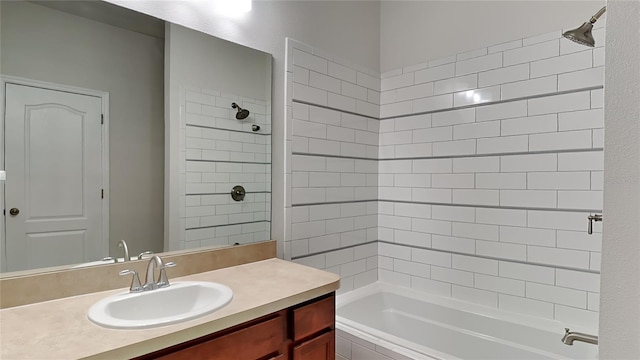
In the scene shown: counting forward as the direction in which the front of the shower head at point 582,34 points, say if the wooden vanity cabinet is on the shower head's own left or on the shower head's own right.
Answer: on the shower head's own left

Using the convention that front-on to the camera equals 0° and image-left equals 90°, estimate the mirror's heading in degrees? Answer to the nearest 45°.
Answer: approximately 315°

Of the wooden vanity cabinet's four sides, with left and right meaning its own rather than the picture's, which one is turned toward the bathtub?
left

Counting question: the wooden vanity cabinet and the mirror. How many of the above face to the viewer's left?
0

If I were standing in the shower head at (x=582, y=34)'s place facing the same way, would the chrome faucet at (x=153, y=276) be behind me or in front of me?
in front

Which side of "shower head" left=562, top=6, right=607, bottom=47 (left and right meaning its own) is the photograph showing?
left
